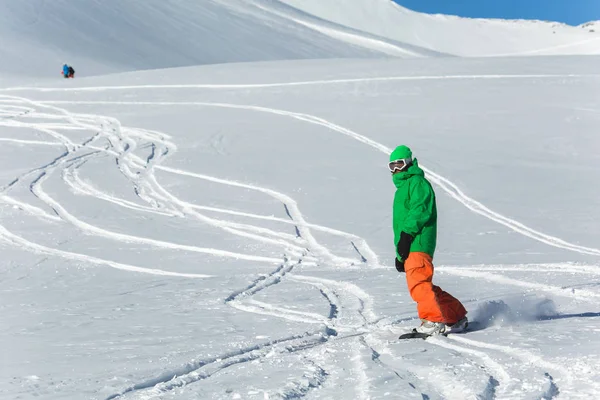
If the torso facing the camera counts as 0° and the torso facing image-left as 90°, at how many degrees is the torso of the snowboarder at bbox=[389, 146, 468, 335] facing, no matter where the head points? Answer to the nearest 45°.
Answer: approximately 90°

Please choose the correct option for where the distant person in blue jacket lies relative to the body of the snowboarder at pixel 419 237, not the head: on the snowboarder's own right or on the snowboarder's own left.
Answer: on the snowboarder's own right
